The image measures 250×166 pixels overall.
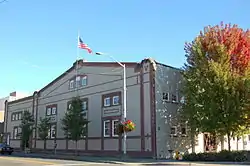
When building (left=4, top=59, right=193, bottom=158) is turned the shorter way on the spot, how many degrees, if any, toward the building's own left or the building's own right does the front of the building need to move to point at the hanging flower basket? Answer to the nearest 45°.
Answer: approximately 45° to the building's own left

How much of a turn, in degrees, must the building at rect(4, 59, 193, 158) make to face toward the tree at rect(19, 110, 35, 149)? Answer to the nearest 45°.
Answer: approximately 90° to its right

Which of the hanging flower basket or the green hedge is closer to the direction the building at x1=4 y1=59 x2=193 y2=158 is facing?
the hanging flower basket

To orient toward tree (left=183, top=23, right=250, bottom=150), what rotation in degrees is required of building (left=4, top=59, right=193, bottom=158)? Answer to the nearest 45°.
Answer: approximately 90° to its left

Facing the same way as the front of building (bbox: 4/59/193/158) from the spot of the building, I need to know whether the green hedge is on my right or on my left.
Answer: on my left

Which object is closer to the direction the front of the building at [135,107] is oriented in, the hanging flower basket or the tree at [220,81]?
the hanging flower basket

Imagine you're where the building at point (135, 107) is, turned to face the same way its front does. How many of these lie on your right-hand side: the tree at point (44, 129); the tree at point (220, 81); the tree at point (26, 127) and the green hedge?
2
